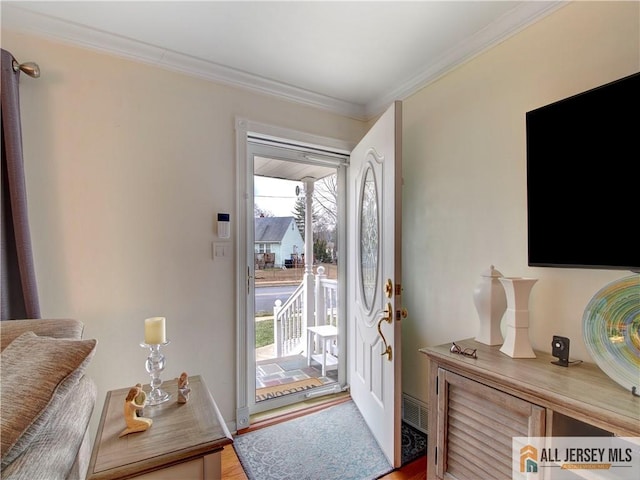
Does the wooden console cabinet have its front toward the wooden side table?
yes

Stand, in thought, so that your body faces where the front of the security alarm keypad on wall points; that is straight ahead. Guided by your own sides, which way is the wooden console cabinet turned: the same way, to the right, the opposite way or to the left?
to the right

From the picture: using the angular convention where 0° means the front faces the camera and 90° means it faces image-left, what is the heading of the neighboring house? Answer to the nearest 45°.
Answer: approximately 45°

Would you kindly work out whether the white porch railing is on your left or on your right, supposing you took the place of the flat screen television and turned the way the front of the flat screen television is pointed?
on your right

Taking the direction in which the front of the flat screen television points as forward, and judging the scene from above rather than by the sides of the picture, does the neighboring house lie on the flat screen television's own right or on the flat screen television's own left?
on the flat screen television's own right

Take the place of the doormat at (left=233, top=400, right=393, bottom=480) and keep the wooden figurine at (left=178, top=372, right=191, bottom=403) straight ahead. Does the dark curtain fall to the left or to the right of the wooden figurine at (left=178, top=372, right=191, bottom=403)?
right

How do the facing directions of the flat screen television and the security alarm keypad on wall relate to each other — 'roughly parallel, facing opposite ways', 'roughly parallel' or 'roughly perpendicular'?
roughly perpendicular

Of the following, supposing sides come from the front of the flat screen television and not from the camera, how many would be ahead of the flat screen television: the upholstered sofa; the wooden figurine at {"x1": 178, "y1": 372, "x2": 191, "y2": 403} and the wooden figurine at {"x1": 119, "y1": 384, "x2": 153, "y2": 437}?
3

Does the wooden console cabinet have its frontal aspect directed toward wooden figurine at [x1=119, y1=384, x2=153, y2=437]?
yes

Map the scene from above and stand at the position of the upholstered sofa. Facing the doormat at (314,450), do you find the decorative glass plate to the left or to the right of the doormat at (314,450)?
right

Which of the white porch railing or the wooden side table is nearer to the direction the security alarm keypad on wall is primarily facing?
the wooden side table

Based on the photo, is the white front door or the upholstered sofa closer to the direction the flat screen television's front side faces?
the upholstered sofa

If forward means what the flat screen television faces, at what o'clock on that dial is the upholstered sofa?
The upholstered sofa is roughly at 12 o'clock from the flat screen television.
